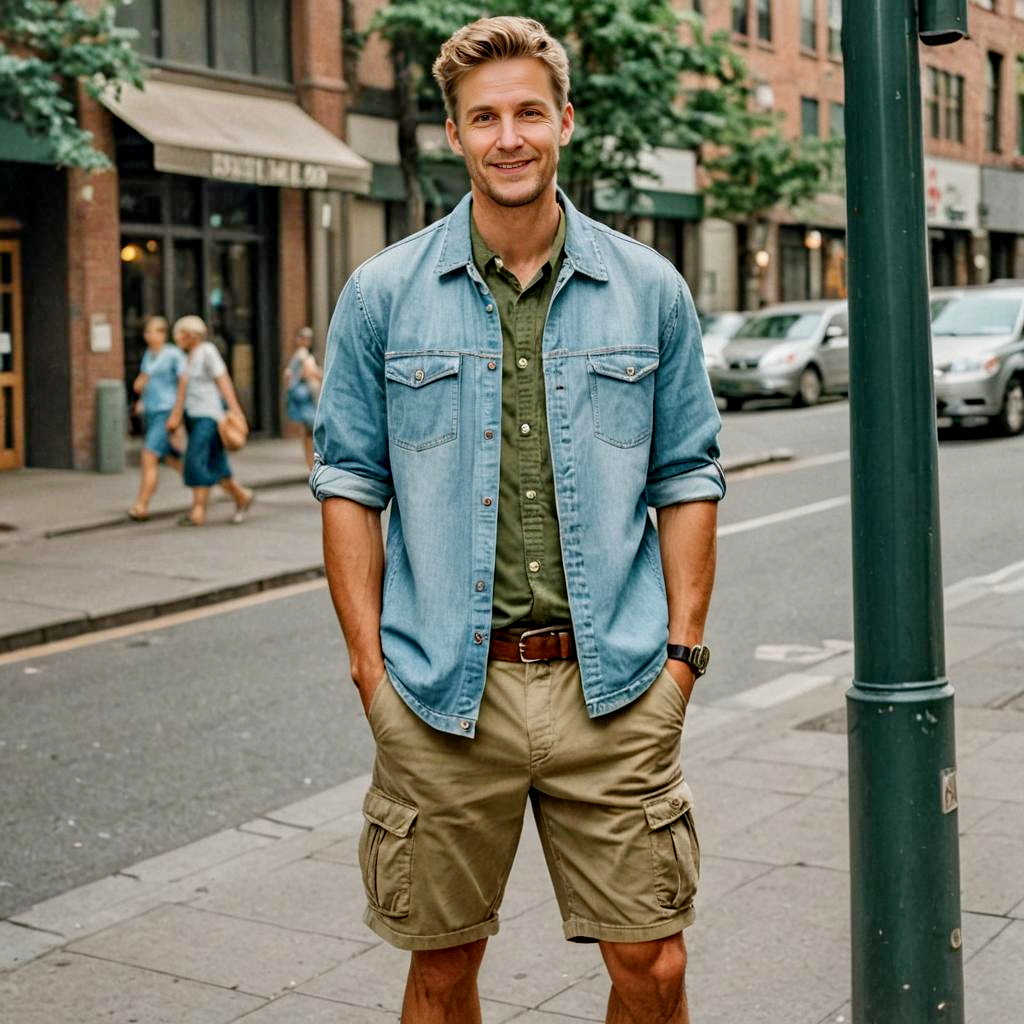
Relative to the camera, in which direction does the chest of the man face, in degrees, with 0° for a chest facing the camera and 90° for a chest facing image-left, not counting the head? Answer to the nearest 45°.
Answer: approximately 0°

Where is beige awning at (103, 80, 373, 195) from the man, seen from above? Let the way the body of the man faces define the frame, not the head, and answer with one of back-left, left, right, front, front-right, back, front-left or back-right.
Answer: back

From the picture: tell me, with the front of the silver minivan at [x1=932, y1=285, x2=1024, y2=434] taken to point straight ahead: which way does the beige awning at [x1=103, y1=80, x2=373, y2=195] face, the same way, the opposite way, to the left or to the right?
to the left

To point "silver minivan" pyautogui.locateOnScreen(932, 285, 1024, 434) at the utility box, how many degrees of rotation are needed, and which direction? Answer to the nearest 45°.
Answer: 0° — it already faces it

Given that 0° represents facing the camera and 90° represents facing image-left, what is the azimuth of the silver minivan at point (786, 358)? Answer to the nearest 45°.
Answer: approximately 45°

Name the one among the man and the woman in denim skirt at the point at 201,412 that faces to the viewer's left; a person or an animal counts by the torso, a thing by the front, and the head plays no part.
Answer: the woman in denim skirt

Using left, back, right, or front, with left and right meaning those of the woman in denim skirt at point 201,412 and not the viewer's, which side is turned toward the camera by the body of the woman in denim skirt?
left

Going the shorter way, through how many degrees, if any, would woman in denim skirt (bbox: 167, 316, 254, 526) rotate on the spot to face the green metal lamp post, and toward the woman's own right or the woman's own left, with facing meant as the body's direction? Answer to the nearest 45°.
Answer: approximately 90° to the woman's own left

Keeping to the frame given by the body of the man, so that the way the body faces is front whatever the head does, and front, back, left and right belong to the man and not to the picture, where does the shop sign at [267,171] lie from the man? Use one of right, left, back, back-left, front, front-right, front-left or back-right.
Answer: back
